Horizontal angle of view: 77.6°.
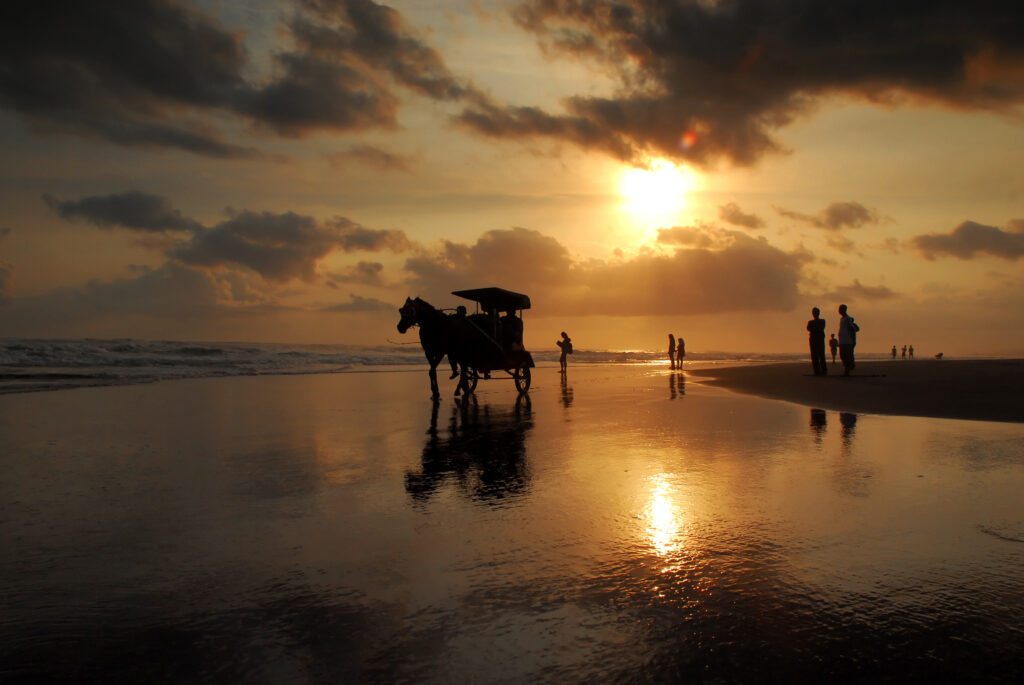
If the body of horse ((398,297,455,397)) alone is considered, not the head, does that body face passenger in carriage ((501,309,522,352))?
no

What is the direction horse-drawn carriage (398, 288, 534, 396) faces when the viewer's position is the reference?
facing the viewer and to the left of the viewer

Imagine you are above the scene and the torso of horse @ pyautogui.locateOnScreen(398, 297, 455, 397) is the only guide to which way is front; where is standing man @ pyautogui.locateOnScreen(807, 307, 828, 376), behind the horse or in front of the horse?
behind

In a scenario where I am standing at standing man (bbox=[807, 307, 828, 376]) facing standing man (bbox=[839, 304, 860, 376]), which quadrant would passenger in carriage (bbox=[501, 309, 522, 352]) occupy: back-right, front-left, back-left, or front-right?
back-right

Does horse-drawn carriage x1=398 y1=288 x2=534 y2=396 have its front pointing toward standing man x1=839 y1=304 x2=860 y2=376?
no

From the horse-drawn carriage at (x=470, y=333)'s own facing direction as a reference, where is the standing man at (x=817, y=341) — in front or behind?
behind

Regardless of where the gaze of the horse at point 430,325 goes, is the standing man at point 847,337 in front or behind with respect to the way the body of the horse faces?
behind

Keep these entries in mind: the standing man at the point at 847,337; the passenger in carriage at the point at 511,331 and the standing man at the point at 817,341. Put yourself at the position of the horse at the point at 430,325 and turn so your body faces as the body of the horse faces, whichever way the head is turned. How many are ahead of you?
0

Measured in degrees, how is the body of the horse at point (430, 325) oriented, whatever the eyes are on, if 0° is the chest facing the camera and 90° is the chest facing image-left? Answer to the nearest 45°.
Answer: approximately 45°
